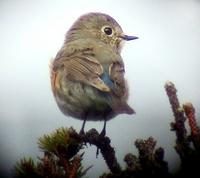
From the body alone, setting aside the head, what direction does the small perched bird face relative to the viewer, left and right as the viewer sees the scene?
facing away from the viewer and to the left of the viewer
